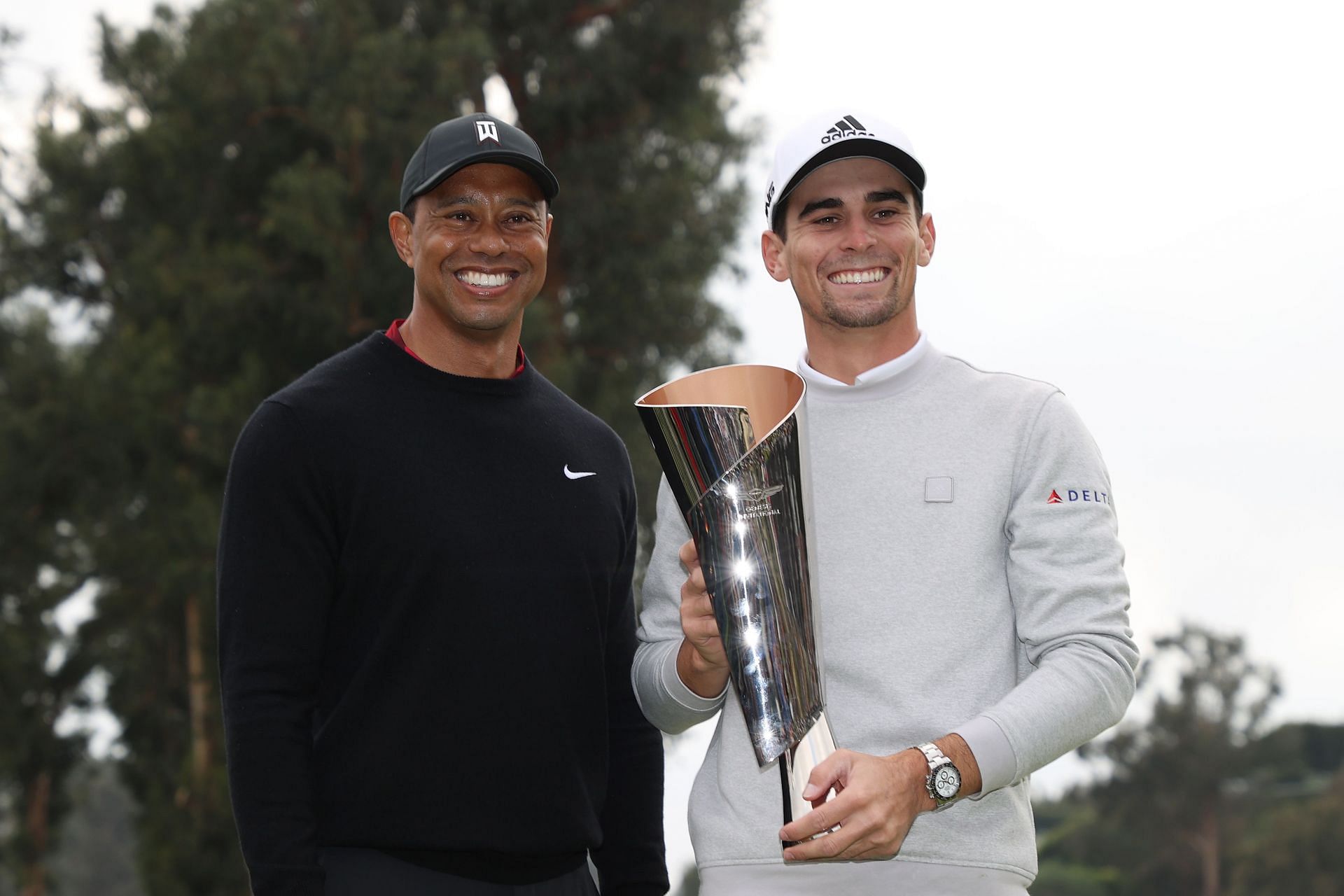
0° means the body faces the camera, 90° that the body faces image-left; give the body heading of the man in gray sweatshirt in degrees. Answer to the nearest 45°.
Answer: approximately 0°

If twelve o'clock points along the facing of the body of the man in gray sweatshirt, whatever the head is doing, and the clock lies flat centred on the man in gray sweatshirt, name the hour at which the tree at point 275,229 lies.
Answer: The tree is roughly at 5 o'clock from the man in gray sweatshirt.

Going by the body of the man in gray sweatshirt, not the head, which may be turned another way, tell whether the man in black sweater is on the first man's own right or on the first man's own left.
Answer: on the first man's own right

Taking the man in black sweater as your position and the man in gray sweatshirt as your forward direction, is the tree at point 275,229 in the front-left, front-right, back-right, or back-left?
back-left

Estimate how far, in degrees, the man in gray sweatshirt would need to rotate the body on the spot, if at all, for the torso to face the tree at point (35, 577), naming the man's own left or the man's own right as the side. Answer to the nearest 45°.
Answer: approximately 135° to the man's own right
